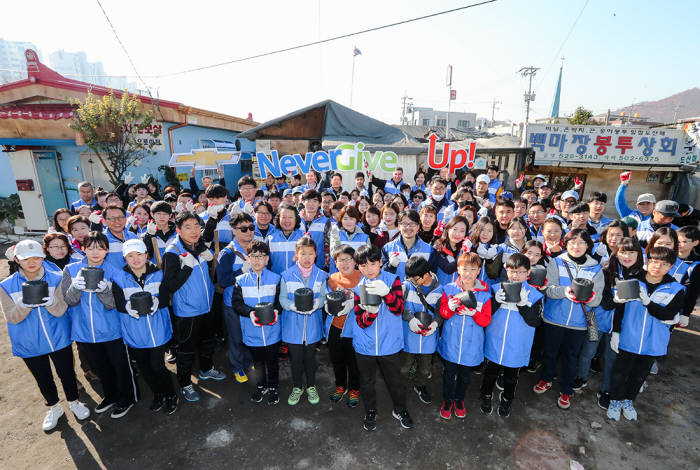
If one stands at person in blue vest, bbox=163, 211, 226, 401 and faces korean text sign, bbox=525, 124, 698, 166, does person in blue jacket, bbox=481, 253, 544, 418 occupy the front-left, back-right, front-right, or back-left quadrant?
front-right

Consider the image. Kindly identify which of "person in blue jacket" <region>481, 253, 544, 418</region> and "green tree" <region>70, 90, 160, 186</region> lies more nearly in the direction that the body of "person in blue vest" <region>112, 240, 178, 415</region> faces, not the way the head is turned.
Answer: the person in blue jacket

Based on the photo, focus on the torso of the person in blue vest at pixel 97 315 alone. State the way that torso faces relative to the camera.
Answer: toward the camera

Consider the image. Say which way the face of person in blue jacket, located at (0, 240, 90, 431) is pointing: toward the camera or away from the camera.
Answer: toward the camera

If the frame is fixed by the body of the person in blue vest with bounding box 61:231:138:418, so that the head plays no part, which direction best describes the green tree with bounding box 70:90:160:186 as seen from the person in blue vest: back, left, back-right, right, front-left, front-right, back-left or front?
back

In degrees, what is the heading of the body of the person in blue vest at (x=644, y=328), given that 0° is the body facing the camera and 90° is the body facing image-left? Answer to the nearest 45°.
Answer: approximately 0°

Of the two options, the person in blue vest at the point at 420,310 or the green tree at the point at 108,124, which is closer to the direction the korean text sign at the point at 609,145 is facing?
the person in blue vest

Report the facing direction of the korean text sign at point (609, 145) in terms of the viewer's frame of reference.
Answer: facing the viewer

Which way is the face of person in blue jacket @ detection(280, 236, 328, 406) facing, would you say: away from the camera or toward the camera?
toward the camera

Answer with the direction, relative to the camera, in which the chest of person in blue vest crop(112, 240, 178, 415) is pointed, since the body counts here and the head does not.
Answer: toward the camera

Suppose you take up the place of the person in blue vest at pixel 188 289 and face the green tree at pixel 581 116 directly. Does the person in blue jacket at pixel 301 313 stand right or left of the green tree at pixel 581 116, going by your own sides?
right

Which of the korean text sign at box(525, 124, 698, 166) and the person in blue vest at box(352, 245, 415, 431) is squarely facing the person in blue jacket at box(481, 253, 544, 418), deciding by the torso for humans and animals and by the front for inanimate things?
the korean text sign

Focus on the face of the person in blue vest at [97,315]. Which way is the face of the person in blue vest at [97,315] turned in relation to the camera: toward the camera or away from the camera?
toward the camera

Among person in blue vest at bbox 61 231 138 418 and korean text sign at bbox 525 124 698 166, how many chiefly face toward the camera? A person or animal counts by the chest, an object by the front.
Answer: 2

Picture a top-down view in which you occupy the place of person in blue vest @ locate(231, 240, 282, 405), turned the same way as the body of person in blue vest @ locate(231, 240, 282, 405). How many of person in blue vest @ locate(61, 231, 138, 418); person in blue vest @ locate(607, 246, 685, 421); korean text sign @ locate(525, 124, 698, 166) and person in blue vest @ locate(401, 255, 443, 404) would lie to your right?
1

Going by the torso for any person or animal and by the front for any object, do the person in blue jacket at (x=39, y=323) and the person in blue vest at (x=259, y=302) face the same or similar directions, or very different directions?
same or similar directions

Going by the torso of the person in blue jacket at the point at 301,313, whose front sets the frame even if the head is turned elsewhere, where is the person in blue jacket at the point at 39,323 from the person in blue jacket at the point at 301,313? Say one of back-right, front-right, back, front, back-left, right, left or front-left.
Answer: right

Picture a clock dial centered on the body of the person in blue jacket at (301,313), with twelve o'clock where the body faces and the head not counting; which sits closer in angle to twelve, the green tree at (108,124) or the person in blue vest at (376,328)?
the person in blue vest

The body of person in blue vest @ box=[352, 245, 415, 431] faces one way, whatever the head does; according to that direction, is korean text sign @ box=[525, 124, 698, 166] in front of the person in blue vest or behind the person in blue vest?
behind

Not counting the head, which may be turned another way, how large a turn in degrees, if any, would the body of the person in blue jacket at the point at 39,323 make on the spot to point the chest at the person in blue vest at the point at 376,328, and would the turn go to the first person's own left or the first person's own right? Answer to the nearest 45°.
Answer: approximately 45° to the first person's own left
